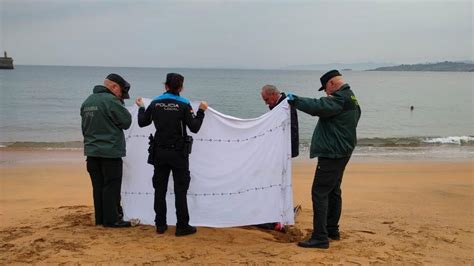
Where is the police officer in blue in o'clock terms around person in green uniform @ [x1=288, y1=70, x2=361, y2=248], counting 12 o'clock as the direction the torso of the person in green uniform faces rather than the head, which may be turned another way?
The police officer in blue is roughly at 12 o'clock from the person in green uniform.

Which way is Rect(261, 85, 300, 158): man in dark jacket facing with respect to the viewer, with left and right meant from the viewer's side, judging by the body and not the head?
facing the viewer and to the left of the viewer

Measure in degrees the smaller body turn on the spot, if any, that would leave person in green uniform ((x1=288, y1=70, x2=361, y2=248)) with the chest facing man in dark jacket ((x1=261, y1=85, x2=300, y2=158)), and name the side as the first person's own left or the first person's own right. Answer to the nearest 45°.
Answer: approximately 45° to the first person's own right

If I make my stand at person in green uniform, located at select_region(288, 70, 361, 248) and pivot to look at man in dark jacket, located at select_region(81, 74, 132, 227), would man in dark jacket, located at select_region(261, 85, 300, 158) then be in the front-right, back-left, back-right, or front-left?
front-right

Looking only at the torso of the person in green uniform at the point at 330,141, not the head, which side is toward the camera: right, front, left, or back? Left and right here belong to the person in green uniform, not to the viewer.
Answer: left

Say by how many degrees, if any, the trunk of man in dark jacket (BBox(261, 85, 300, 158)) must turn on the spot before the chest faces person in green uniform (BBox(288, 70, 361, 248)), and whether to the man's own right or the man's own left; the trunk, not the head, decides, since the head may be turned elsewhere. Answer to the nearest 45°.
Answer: approximately 90° to the man's own left

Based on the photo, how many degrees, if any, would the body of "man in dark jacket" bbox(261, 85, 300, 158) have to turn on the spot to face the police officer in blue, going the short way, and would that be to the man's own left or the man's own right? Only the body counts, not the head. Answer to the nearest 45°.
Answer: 0° — they already face them

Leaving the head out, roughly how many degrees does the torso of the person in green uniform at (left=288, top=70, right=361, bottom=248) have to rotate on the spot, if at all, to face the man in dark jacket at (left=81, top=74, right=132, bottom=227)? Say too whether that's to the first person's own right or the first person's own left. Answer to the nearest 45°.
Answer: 0° — they already face them

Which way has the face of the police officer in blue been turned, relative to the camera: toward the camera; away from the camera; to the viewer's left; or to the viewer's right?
away from the camera
